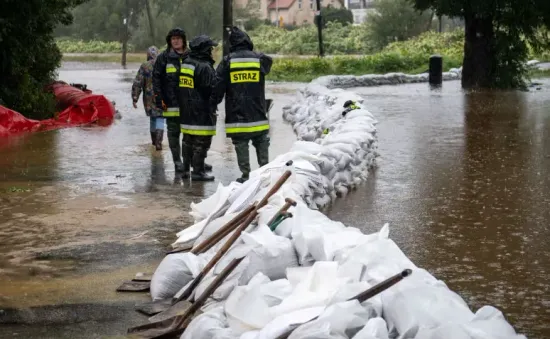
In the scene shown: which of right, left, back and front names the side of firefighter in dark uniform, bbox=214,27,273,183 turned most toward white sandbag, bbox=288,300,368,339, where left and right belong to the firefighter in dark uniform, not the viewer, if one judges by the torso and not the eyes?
back

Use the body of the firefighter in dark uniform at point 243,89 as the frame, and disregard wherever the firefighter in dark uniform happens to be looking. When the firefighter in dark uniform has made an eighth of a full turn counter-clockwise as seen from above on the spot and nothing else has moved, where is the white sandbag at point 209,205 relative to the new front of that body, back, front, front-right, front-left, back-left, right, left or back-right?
back-left

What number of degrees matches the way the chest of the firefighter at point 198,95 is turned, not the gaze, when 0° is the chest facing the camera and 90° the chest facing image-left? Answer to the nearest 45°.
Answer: approximately 225°

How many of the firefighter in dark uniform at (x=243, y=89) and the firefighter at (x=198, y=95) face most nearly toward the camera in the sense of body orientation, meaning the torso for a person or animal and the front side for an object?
0

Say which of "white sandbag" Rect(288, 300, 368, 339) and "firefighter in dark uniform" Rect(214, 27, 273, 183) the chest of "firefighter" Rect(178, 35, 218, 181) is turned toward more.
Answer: the firefighter in dark uniform

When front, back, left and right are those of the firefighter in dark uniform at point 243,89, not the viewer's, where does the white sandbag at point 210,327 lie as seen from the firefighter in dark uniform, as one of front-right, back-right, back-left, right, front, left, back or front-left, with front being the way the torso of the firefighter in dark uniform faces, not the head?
back

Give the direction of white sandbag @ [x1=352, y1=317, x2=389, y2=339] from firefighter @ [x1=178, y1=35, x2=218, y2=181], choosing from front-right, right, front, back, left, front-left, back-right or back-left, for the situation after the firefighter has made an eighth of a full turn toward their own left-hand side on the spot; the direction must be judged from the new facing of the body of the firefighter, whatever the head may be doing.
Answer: back

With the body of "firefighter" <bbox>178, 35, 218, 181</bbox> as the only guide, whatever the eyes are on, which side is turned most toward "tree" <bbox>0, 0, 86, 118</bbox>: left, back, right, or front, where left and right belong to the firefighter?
left

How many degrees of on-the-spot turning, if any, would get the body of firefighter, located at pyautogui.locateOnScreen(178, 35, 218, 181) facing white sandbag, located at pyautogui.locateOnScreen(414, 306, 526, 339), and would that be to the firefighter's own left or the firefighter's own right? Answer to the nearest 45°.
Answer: approximately 135° to the firefighter's own right

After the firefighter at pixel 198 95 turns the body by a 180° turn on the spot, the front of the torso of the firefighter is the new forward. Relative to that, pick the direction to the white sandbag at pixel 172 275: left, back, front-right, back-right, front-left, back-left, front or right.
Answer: front-left

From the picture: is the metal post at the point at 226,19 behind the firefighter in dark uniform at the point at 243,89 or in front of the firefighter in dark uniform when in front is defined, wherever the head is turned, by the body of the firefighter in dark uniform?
in front

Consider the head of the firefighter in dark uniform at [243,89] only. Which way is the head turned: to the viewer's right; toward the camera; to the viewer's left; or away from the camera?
away from the camera

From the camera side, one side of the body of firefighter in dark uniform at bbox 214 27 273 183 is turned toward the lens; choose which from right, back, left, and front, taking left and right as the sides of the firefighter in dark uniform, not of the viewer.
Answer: back

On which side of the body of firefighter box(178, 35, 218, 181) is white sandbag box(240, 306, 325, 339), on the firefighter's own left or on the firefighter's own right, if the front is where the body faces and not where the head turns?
on the firefighter's own right
